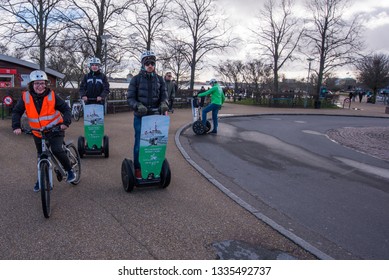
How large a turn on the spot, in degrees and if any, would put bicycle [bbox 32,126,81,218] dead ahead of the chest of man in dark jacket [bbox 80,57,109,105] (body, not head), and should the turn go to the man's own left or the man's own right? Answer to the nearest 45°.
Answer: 0° — they already face it

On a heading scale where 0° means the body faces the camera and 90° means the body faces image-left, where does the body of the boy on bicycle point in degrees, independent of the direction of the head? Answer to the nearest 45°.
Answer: approximately 0°

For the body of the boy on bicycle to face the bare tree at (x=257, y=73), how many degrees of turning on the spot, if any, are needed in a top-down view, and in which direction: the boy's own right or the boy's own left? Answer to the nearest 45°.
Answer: approximately 135° to the boy's own left

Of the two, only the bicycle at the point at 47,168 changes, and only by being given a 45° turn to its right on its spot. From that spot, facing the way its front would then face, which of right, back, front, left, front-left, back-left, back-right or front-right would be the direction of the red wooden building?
right

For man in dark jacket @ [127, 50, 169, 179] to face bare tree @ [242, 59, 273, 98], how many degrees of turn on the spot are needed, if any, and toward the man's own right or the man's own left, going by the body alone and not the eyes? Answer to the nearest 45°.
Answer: approximately 180°

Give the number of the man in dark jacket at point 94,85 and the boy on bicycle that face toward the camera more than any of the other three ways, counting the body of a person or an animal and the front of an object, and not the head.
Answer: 2

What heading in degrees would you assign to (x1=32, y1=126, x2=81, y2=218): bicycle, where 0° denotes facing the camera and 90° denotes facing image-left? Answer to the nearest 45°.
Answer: approximately 45°

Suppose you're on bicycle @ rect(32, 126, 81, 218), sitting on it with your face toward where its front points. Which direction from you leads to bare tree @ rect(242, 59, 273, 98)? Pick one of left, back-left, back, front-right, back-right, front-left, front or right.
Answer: back

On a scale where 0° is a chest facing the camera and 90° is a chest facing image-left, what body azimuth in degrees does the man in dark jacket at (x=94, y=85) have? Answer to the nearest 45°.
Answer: approximately 0°
